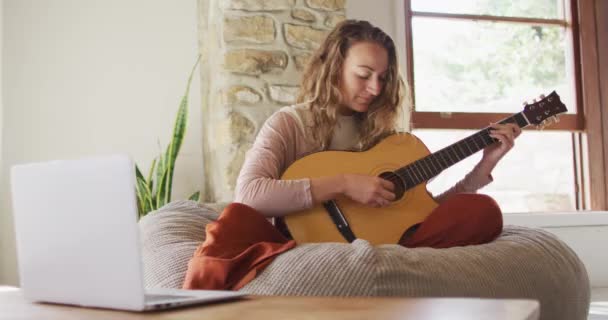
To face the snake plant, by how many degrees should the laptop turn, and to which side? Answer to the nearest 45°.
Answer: approximately 45° to its left

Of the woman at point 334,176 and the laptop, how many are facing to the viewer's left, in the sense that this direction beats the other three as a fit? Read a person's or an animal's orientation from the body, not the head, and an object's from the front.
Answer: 0

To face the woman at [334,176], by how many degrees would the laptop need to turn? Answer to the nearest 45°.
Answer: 0° — it already faces them

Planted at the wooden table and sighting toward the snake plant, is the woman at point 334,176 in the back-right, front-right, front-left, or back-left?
front-right

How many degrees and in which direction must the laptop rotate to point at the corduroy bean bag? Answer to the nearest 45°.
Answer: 0° — it already faces it

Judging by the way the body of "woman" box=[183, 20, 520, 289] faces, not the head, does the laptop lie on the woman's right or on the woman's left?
on the woman's right

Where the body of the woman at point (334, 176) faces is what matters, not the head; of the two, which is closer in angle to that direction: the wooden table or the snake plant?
the wooden table

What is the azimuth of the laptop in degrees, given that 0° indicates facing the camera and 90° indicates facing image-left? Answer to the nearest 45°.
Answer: approximately 225°

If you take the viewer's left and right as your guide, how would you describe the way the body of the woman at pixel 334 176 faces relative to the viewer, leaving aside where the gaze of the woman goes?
facing the viewer and to the right of the viewer
